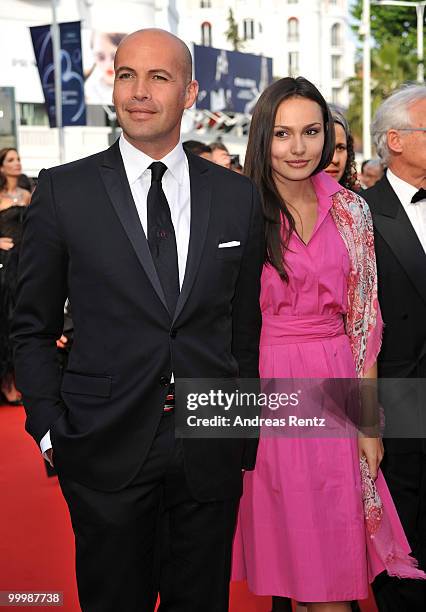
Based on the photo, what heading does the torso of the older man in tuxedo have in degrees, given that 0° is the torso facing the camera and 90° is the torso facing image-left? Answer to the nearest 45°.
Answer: approximately 315°

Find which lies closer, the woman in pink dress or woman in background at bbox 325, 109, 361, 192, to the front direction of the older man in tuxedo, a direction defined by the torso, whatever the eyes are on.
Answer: the woman in pink dress

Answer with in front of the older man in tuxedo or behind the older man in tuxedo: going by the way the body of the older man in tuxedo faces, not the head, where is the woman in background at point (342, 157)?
behind

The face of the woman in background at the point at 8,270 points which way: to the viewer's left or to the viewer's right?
to the viewer's right

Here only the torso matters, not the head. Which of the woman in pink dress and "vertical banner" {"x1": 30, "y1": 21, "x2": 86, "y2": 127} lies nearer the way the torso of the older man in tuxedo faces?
the woman in pink dress

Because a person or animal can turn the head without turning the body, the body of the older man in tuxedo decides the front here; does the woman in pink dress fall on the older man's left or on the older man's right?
on the older man's right

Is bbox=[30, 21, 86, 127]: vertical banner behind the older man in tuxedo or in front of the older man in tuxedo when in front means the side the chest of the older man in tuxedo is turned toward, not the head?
behind
